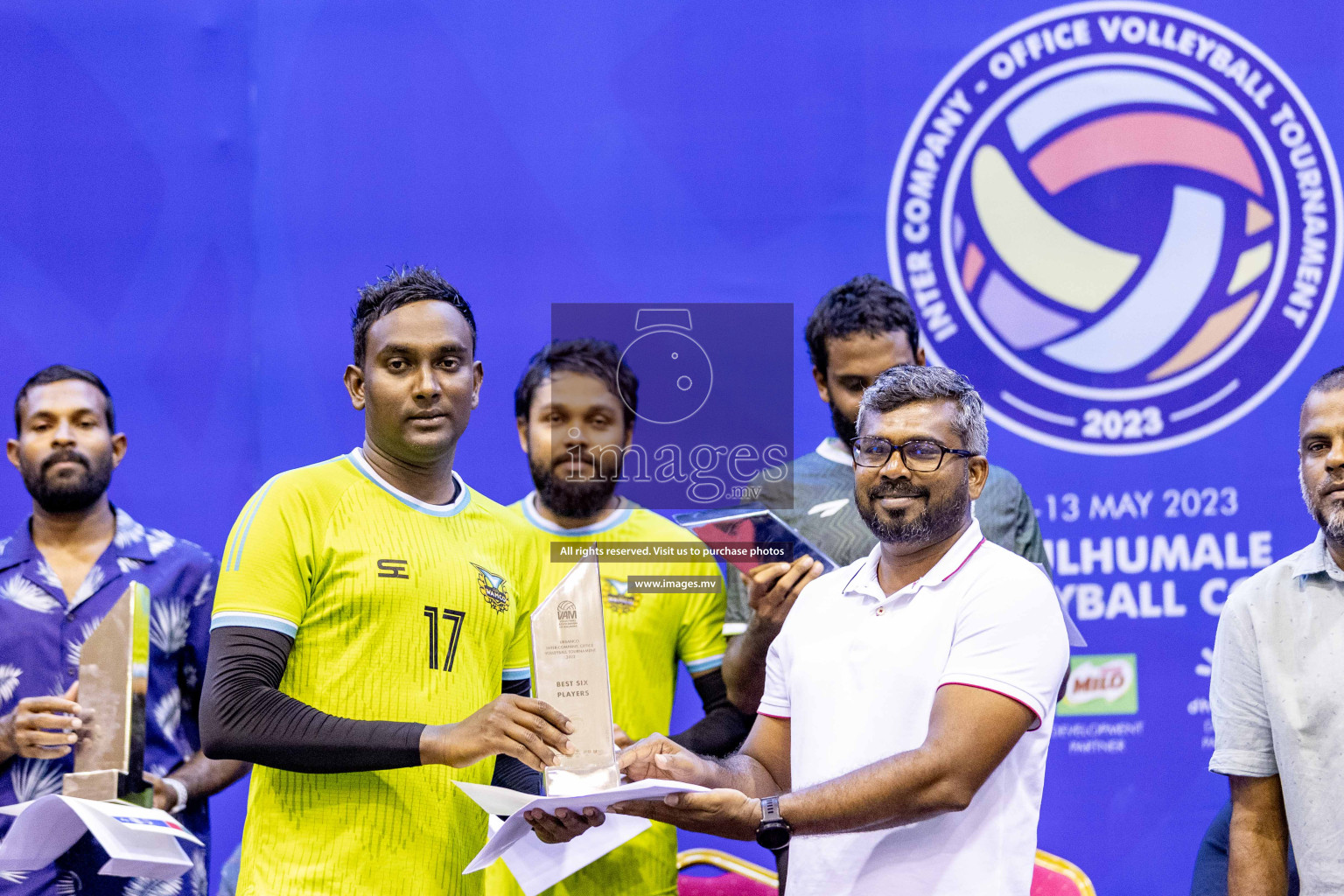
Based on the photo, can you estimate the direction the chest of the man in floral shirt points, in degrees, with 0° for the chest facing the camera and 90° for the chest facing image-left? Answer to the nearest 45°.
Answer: approximately 0°

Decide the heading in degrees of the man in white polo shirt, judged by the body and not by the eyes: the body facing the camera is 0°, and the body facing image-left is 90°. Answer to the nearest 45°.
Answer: approximately 45°

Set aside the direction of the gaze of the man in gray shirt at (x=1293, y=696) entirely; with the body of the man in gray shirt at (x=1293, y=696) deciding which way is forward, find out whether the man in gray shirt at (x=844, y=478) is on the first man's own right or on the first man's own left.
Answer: on the first man's own right

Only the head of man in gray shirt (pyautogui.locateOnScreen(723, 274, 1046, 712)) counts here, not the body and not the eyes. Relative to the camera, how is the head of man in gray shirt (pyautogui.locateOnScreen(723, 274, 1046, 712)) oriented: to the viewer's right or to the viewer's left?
to the viewer's left

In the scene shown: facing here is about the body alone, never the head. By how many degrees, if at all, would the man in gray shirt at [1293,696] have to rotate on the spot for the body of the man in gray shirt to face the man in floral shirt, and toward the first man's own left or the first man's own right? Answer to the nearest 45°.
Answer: approximately 90° to the first man's own right

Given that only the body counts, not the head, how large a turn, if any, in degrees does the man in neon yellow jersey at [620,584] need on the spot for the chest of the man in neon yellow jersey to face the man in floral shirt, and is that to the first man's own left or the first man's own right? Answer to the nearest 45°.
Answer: approximately 90° to the first man's own right

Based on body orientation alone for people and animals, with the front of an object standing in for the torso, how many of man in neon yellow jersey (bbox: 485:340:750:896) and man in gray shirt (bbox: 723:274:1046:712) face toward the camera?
2

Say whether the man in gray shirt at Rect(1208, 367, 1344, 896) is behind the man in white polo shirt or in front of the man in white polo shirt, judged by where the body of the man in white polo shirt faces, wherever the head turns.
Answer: behind
